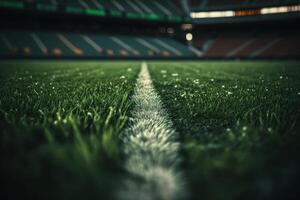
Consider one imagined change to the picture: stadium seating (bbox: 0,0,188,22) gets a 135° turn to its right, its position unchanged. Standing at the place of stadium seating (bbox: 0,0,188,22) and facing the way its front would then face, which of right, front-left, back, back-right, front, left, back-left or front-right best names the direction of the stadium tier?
back

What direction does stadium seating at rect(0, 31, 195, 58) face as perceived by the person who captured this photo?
facing the viewer and to the right of the viewer

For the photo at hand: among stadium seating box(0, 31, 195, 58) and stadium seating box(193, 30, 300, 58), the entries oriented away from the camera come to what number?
0

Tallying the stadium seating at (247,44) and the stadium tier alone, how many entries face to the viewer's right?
0
